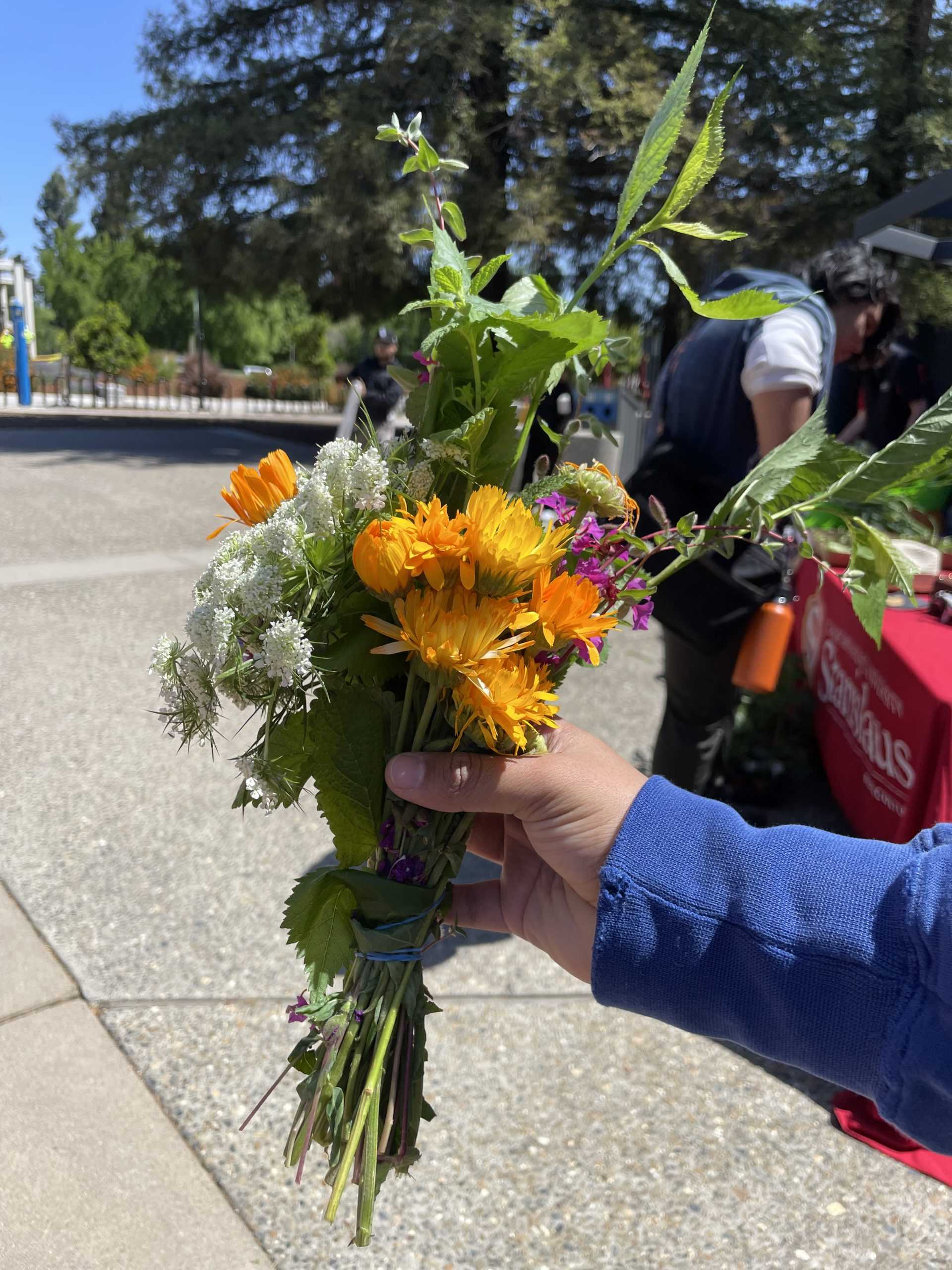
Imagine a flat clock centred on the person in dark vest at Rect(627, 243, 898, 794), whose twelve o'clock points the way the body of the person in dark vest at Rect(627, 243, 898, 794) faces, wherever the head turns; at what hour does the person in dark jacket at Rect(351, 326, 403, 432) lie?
the person in dark jacket at Rect(351, 326, 403, 432) is roughly at 8 o'clock from the person in dark vest at Rect(627, 243, 898, 794).

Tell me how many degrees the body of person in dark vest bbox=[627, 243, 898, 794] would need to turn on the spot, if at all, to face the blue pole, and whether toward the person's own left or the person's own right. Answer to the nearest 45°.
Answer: approximately 135° to the person's own left

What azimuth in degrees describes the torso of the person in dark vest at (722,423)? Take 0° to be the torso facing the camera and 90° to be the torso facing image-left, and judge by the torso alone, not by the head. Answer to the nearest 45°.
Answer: approximately 270°

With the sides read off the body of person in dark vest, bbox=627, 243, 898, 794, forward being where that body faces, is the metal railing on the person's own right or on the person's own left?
on the person's own left
